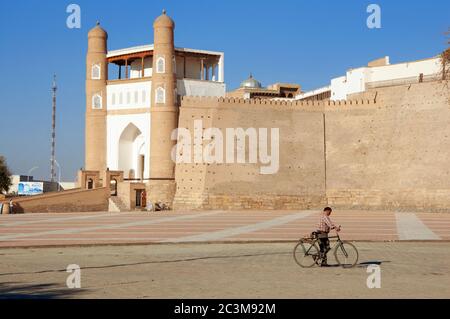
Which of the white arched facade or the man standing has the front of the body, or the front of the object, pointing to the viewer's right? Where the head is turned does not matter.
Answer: the man standing

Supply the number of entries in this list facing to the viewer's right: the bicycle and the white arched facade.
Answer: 1

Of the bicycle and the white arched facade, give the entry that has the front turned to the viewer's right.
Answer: the bicycle

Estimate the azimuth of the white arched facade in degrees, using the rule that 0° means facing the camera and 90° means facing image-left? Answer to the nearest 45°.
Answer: approximately 45°

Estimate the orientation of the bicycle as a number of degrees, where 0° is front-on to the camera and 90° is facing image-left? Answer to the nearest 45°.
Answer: approximately 270°

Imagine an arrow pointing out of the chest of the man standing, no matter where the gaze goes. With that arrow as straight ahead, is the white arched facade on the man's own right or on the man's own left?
on the man's own left

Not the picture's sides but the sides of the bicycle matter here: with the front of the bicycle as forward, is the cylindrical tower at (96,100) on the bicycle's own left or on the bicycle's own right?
on the bicycle's own left

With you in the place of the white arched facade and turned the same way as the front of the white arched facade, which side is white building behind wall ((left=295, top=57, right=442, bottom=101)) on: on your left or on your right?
on your left

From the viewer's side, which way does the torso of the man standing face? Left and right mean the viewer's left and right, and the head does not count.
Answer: facing to the right of the viewer
